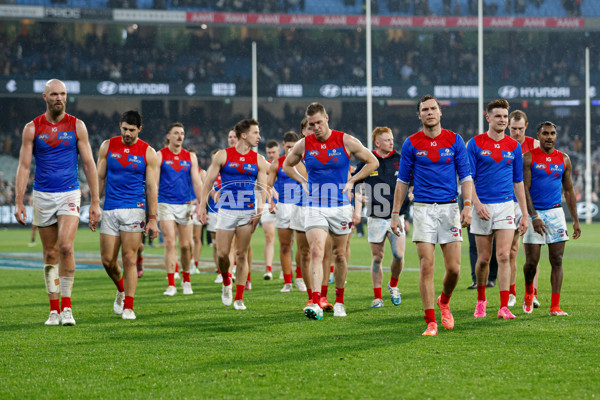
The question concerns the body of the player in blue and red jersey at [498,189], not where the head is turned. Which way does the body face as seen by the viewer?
toward the camera

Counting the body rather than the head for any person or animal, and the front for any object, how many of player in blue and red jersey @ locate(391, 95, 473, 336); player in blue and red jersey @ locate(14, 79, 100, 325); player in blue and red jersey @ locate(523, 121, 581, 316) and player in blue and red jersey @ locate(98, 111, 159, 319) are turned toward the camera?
4

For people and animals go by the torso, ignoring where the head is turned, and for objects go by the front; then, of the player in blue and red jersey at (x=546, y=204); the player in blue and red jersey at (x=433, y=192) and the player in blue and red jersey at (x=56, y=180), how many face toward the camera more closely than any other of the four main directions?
3

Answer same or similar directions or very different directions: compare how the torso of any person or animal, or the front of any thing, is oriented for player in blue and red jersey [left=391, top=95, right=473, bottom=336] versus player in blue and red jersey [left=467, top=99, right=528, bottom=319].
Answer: same or similar directions

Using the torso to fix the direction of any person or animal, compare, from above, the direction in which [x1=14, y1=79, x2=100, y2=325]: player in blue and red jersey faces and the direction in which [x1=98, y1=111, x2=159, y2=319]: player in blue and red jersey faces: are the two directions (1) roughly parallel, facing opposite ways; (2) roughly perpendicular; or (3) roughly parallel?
roughly parallel

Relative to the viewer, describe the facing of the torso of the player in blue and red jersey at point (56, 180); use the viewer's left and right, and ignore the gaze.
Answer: facing the viewer

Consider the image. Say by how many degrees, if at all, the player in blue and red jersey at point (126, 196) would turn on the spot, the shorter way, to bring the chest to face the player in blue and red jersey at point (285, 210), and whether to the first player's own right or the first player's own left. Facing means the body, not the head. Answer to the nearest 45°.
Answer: approximately 135° to the first player's own left

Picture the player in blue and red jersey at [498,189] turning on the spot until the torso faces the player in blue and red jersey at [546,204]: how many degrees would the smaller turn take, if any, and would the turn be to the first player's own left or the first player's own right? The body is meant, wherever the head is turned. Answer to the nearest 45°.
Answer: approximately 135° to the first player's own left

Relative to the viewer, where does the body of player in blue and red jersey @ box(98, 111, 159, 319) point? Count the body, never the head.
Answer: toward the camera

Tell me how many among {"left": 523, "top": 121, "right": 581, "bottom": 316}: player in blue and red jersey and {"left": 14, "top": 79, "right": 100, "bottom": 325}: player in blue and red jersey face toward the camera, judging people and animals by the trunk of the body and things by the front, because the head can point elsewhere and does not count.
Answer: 2

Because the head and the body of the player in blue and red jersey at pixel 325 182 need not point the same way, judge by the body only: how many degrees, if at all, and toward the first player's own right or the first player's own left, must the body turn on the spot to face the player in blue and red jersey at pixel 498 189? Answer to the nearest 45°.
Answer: approximately 90° to the first player's own left

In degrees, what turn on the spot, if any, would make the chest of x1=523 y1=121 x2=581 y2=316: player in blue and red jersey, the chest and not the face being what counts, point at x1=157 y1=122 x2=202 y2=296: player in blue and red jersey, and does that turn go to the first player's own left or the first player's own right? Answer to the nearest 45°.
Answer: approximately 90° to the first player's own right

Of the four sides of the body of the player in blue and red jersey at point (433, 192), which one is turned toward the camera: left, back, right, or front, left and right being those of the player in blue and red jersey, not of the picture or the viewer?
front
